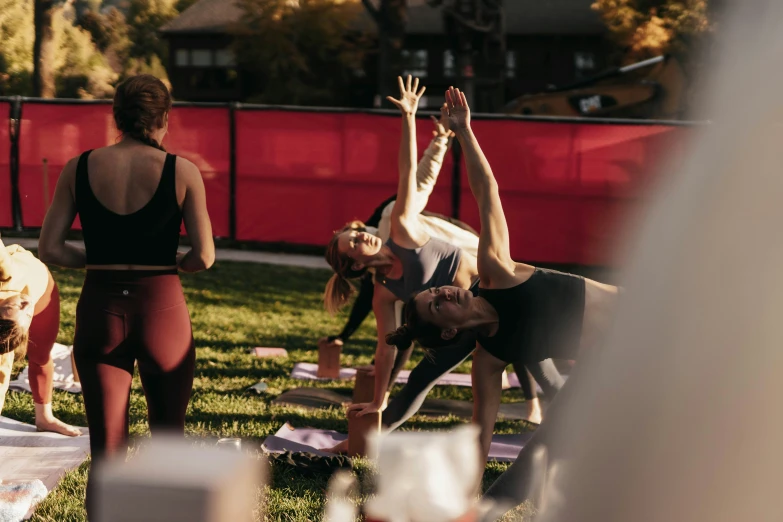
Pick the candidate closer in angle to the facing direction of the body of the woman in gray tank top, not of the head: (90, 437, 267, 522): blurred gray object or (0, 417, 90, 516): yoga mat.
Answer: the blurred gray object

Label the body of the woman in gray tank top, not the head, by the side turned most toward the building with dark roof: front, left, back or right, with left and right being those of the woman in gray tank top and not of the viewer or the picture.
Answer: back

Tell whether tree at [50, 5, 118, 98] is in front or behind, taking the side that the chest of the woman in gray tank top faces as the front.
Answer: behind

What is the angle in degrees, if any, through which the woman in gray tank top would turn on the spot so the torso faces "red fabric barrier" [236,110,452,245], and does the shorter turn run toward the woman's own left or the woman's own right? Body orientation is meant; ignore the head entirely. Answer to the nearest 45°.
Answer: approximately 180°

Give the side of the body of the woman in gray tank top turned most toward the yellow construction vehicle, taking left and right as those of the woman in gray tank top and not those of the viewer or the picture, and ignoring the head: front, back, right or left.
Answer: back

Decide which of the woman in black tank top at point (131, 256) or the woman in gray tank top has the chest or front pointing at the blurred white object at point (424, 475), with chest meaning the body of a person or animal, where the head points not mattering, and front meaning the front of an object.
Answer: the woman in gray tank top

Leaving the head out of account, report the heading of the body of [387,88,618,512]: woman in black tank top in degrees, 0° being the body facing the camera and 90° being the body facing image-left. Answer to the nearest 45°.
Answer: approximately 0°

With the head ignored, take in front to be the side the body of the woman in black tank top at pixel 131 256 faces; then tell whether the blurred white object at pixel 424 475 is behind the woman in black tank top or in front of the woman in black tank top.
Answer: behind

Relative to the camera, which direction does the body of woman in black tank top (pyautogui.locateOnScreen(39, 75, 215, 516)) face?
away from the camera

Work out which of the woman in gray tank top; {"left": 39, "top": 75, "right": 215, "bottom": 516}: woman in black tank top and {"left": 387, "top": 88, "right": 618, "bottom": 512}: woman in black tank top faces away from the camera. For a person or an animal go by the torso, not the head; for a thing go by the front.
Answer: {"left": 39, "top": 75, "right": 215, "bottom": 516}: woman in black tank top

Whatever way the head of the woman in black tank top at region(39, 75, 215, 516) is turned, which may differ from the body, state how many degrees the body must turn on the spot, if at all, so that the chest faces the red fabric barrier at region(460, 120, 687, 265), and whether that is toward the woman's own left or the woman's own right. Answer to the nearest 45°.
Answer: approximately 45° to the woman's own right

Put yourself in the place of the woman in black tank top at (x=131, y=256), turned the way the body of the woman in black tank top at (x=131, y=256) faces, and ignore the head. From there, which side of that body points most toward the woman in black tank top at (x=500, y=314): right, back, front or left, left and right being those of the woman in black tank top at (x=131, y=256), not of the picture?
right

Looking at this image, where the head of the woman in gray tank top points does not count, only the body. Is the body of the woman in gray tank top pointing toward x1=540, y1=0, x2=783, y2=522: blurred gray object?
yes

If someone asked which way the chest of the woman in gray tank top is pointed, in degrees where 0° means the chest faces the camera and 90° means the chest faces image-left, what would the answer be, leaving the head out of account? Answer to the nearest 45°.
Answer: approximately 0°

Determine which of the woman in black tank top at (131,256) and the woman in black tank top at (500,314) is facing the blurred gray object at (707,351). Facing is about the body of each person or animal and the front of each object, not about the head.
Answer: the woman in black tank top at (500,314)

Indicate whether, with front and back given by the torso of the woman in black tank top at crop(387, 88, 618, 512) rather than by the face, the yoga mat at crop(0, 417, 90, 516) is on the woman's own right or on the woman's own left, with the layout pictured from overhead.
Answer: on the woman's own right

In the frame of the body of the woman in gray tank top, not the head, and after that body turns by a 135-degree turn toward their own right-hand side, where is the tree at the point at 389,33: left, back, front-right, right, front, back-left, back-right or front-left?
front-right
